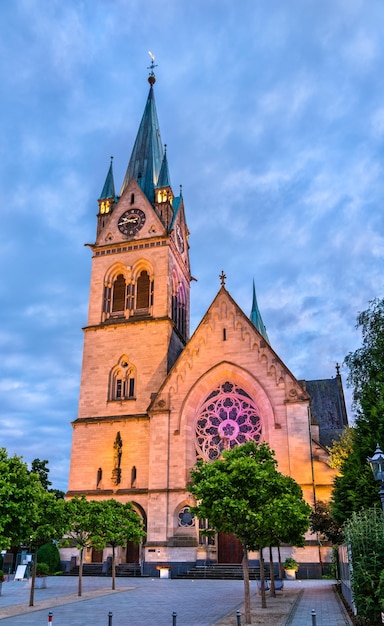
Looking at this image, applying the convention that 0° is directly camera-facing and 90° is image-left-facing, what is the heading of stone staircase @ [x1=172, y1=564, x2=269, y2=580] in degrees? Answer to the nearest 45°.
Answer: approximately 0°

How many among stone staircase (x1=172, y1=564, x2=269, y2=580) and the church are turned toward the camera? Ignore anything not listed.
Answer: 2

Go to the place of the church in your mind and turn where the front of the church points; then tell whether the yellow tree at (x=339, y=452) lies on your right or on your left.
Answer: on your left

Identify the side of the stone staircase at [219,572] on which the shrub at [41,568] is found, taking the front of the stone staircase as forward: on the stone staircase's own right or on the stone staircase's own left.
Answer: on the stone staircase's own right

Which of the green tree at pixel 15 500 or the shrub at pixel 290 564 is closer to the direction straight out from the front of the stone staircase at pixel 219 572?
the green tree

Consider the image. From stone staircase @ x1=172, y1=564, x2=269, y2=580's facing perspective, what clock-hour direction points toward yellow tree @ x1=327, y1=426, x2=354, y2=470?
The yellow tree is roughly at 9 o'clock from the stone staircase.
